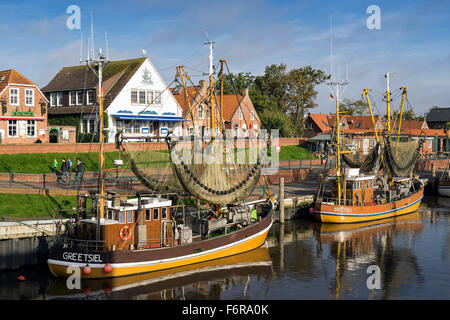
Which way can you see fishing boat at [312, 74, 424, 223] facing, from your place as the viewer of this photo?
facing away from the viewer and to the right of the viewer

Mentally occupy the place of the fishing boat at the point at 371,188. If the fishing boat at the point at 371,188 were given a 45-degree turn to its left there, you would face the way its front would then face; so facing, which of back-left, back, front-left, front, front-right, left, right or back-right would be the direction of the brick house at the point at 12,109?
left

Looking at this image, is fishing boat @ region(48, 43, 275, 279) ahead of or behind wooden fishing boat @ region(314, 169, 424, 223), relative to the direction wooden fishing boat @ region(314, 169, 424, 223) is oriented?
behind

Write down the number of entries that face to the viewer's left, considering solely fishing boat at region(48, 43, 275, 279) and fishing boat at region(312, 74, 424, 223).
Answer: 0

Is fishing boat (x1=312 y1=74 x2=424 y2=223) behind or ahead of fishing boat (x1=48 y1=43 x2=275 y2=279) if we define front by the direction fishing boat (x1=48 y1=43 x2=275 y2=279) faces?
ahead

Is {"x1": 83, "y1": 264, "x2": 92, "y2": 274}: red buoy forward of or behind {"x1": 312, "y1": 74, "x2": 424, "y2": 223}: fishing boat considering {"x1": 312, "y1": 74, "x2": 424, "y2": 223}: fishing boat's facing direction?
behind

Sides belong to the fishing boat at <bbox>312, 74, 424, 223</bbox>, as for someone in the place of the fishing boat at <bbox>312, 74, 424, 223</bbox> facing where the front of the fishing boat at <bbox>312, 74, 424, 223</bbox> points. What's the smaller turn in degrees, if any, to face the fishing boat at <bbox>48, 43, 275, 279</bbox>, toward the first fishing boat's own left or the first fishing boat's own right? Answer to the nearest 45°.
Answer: approximately 180°

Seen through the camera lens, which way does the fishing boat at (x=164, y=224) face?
facing away from the viewer and to the right of the viewer

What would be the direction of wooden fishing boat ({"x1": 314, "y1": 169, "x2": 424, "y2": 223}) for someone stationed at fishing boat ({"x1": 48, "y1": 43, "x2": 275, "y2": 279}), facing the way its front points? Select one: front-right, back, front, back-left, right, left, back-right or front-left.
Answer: front

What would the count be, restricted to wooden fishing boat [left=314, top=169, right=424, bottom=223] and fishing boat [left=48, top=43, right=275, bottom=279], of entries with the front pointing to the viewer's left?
0
